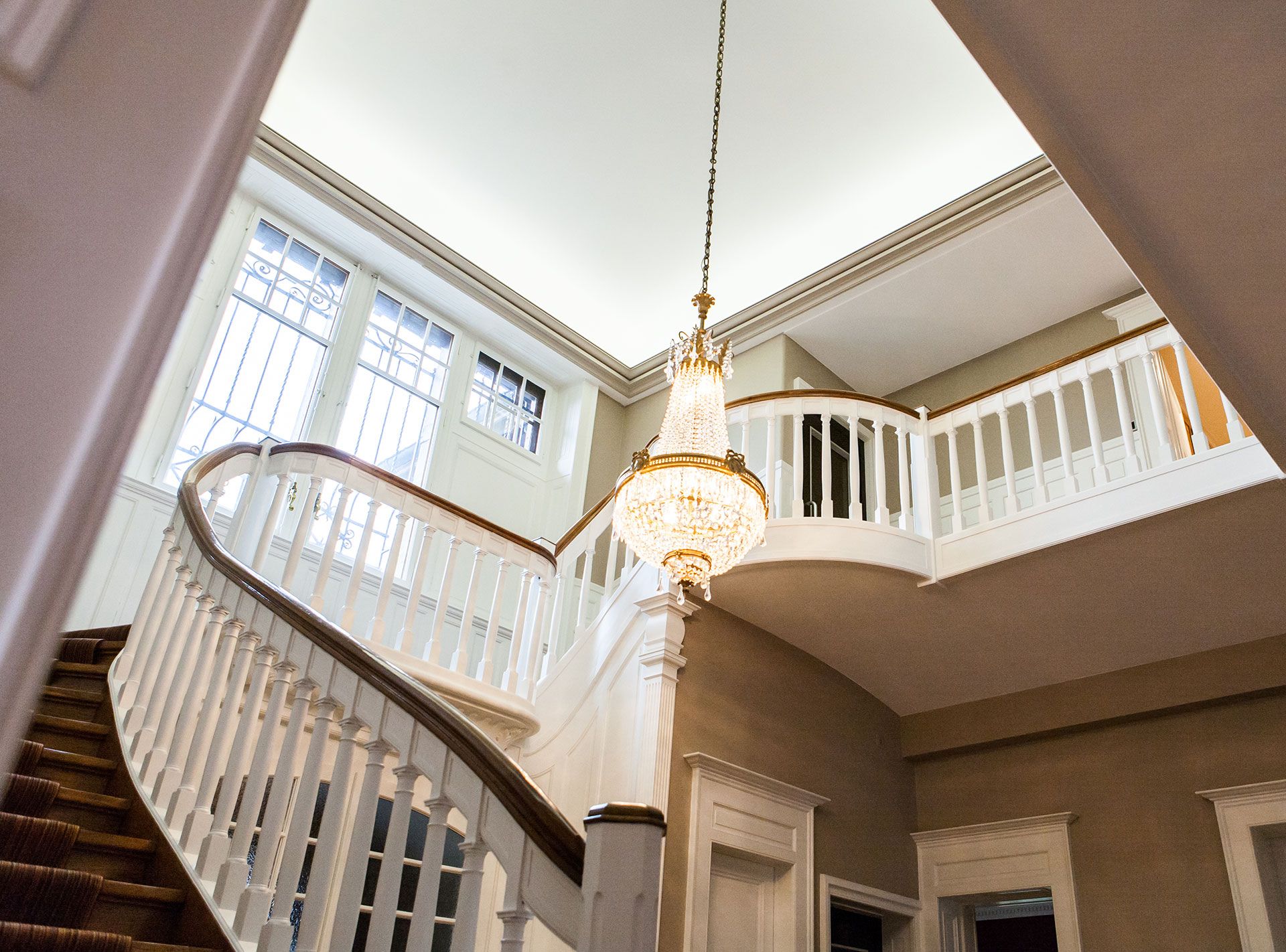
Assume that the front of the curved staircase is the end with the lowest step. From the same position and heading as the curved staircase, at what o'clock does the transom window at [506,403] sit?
The transom window is roughly at 7 o'clock from the curved staircase.

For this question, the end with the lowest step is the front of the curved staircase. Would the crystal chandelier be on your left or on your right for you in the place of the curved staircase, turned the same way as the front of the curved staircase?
on your left

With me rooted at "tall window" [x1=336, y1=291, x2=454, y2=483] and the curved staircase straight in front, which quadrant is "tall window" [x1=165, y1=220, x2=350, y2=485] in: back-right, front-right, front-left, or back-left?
front-right

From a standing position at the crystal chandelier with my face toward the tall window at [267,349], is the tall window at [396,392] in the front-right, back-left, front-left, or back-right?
front-right

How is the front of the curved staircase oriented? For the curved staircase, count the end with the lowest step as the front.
toward the camera

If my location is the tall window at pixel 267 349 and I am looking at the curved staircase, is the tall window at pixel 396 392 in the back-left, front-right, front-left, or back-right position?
back-left
